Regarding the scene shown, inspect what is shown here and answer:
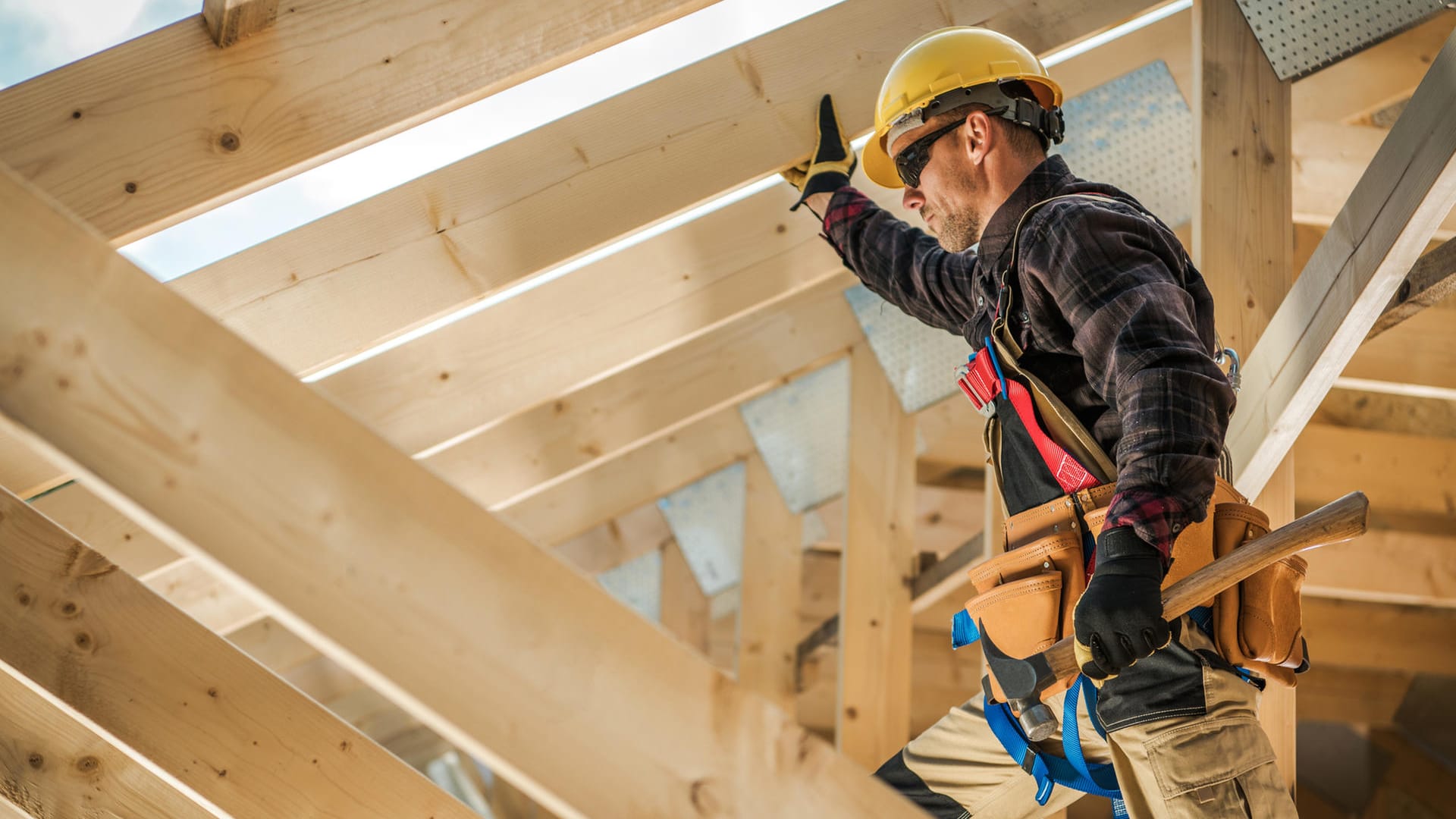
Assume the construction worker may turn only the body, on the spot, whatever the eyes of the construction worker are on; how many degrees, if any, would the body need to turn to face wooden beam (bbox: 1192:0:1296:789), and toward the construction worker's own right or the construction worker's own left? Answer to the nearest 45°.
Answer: approximately 135° to the construction worker's own right

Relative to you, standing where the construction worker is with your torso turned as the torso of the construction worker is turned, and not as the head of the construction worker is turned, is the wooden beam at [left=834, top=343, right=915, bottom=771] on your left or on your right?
on your right

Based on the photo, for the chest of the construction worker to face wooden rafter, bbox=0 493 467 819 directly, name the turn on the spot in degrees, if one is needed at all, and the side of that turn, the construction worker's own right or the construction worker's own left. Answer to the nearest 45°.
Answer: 0° — they already face it

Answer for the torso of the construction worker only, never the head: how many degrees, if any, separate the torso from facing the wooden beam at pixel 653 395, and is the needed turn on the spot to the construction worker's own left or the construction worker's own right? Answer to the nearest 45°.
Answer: approximately 45° to the construction worker's own right

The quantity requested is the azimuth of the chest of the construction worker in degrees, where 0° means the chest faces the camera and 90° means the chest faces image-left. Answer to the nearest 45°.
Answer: approximately 90°

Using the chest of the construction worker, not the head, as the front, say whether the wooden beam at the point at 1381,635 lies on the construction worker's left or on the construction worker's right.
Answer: on the construction worker's right

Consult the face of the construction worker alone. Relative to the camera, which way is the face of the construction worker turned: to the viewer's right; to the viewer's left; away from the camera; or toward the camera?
to the viewer's left
